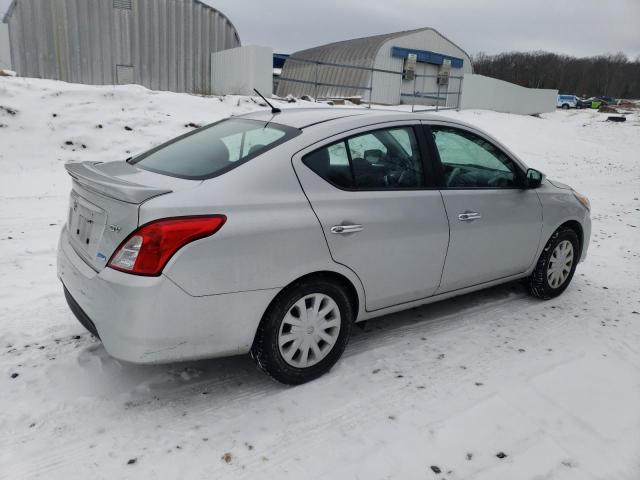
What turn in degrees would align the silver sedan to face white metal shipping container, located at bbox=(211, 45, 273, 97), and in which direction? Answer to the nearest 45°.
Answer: approximately 45° to its left

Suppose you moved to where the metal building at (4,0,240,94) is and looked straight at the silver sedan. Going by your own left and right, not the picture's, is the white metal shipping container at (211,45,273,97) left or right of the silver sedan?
left

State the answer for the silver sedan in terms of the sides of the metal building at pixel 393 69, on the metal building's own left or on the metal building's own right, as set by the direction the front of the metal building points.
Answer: on the metal building's own right

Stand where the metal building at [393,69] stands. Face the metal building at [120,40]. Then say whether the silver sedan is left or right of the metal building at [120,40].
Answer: left

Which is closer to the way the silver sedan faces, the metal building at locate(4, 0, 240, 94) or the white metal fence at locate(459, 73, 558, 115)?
the white metal fence

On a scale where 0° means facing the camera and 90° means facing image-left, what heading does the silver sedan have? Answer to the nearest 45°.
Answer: approximately 225°

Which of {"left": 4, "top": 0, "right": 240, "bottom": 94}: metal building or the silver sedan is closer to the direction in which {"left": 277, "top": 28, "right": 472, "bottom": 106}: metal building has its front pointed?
the silver sedan

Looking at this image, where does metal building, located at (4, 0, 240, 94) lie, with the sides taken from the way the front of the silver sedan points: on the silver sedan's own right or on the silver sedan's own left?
on the silver sedan's own left

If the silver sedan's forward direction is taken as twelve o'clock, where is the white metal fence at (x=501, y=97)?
The white metal fence is roughly at 11 o'clock from the silver sedan.

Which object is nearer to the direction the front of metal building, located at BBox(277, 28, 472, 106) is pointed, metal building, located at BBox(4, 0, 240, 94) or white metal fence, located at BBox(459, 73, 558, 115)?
the white metal fence

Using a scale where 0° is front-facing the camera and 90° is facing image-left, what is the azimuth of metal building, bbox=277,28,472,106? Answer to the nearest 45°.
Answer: approximately 315°

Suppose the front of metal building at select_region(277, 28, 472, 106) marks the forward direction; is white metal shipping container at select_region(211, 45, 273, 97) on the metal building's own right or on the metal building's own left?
on the metal building's own right

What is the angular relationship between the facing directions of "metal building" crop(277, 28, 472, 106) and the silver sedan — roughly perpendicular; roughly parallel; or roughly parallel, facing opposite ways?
roughly perpendicular

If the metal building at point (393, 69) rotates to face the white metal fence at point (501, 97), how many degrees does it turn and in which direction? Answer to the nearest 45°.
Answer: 0° — it already faces it
